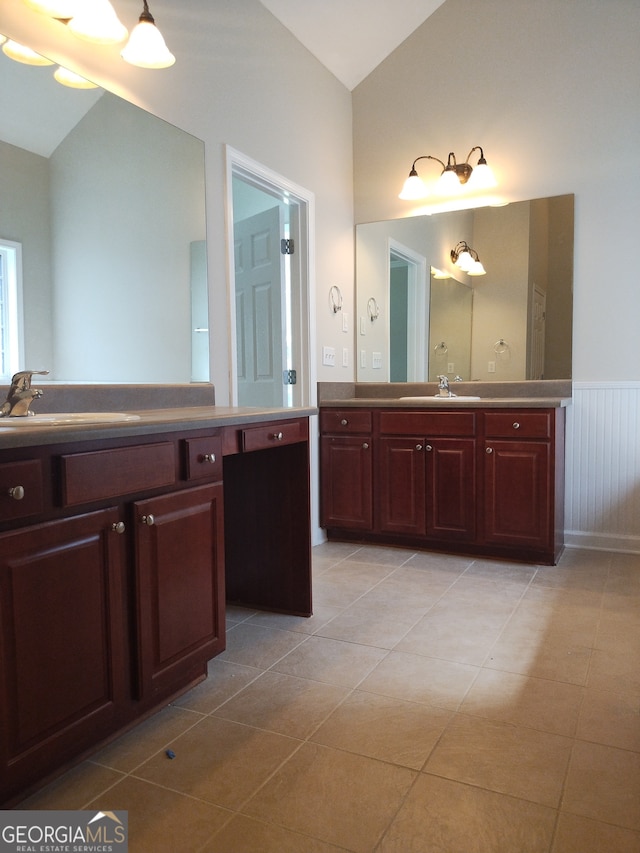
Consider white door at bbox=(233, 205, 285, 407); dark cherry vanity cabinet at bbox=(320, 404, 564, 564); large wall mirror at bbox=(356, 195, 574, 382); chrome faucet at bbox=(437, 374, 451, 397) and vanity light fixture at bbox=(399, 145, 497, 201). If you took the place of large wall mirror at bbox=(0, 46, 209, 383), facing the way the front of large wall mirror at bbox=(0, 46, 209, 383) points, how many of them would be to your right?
0

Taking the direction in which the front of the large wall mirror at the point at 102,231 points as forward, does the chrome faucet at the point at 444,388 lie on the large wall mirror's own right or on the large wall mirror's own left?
on the large wall mirror's own left

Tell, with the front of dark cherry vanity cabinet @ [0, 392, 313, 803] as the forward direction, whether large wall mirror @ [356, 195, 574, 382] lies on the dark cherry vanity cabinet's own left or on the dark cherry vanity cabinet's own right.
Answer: on the dark cherry vanity cabinet's own left

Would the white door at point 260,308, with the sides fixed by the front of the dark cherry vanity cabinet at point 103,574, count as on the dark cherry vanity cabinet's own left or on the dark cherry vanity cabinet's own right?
on the dark cherry vanity cabinet's own left

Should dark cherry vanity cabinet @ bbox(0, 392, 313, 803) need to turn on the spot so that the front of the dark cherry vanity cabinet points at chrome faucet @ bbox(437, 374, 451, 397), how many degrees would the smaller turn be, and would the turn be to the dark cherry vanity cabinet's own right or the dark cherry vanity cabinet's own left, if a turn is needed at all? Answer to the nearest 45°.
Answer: approximately 90° to the dark cherry vanity cabinet's own left

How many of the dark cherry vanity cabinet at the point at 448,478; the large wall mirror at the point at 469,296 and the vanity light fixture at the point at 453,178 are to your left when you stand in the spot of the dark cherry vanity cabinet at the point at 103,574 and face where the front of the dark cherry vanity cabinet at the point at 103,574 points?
3

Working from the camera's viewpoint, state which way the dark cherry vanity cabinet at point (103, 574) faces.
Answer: facing the viewer and to the right of the viewer

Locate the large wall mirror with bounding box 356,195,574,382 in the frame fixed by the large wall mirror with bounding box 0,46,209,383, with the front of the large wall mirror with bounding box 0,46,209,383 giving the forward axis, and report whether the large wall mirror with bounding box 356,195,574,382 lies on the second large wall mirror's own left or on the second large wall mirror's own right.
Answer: on the second large wall mirror's own left

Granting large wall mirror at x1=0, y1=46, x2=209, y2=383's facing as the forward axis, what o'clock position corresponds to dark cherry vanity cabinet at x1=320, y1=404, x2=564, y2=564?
The dark cherry vanity cabinet is roughly at 10 o'clock from the large wall mirror.

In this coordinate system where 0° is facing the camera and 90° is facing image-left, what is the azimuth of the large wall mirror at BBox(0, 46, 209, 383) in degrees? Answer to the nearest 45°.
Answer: approximately 315°
